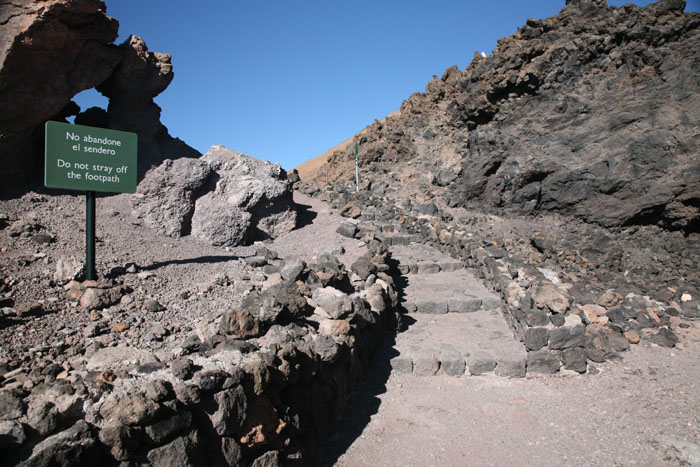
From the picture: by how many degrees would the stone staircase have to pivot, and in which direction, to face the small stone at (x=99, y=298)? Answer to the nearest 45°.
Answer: approximately 45° to its right

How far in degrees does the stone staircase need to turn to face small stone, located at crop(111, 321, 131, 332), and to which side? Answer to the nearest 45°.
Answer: approximately 45° to its right

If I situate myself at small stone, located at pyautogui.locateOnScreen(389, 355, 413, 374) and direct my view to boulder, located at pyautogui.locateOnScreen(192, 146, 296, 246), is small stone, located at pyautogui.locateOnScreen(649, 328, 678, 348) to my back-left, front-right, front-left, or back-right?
back-right

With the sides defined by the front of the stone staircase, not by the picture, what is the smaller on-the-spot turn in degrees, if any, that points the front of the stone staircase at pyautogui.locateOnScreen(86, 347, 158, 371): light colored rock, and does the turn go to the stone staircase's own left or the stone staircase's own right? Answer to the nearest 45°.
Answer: approximately 45° to the stone staircase's own right

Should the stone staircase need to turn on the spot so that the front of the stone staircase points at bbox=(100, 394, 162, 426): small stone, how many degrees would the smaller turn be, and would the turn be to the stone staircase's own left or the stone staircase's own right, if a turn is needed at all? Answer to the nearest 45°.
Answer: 0° — it already faces it

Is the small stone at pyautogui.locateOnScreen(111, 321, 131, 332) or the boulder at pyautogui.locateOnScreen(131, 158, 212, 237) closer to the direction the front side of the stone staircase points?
the small stone

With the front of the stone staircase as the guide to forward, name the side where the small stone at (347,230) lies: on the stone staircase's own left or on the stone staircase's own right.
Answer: on the stone staircase's own right

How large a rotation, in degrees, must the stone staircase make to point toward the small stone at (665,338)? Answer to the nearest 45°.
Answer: approximately 90° to its left

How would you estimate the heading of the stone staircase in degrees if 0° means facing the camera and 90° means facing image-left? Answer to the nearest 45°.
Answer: approximately 0°

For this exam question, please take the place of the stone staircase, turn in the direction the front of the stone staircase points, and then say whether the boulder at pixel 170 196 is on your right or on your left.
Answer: on your right

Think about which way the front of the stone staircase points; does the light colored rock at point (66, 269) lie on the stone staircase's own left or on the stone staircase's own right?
on the stone staircase's own right

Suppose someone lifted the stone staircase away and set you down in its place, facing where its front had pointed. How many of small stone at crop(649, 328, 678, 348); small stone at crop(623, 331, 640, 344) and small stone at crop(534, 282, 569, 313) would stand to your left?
3

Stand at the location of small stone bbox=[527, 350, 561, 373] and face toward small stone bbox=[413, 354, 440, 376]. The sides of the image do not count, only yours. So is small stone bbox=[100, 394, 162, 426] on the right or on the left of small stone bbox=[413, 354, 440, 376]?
left
